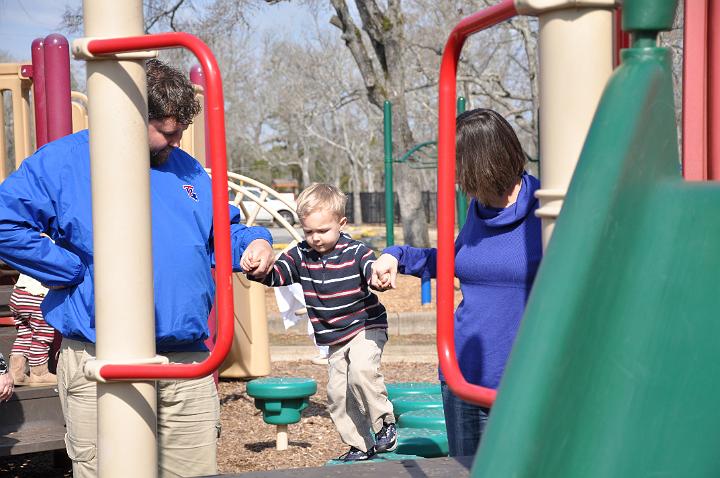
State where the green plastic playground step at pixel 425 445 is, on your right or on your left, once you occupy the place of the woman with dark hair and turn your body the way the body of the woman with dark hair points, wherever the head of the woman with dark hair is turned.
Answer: on your right

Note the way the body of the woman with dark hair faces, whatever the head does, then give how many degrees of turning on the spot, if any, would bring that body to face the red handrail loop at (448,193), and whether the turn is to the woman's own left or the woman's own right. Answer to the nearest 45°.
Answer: approximately 45° to the woman's own left

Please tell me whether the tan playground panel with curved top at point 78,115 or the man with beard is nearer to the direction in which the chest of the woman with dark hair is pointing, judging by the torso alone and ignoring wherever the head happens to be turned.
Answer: the man with beard

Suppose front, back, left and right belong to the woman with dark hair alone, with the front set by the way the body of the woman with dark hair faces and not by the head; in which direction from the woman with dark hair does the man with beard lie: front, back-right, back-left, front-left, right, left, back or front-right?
front-right

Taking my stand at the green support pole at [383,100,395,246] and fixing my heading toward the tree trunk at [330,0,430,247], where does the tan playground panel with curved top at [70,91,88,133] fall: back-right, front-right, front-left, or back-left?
back-left

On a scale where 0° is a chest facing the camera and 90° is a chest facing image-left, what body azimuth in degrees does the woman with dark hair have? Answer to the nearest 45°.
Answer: approximately 45°

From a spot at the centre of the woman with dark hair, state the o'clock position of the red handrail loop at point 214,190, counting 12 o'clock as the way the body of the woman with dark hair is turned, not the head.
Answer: The red handrail loop is roughly at 12 o'clock from the woman with dark hair.
